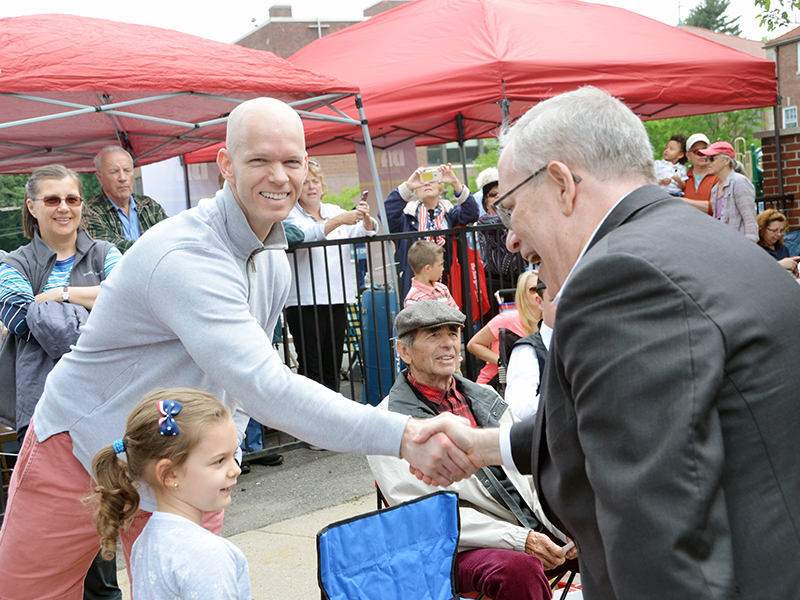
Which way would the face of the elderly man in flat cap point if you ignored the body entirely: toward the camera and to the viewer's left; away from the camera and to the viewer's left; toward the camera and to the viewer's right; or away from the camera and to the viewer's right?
toward the camera and to the viewer's right

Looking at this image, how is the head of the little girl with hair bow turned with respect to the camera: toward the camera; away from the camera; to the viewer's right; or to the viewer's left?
to the viewer's right

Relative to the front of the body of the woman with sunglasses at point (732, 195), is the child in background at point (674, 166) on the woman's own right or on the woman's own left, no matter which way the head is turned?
on the woman's own right

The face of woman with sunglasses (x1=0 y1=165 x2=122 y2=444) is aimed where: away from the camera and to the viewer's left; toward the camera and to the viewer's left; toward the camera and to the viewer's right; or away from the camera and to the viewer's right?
toward the camera and to the viewer's right

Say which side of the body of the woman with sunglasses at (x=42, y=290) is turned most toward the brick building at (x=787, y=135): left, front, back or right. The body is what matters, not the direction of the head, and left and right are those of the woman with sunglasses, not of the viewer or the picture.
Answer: left

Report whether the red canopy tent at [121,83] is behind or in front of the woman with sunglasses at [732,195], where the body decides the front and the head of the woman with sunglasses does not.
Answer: in front

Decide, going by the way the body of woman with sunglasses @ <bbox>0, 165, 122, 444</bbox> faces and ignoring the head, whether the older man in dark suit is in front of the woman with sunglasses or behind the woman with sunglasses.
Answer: in front

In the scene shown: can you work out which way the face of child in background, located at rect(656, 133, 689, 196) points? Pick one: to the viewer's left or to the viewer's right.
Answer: to the viewer's left

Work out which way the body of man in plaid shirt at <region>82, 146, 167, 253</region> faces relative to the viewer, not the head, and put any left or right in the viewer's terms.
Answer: facing the viewer and to the right of the viewer

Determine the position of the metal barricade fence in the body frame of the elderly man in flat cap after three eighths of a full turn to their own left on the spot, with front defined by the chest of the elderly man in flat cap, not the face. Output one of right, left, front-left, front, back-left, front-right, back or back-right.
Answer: front
